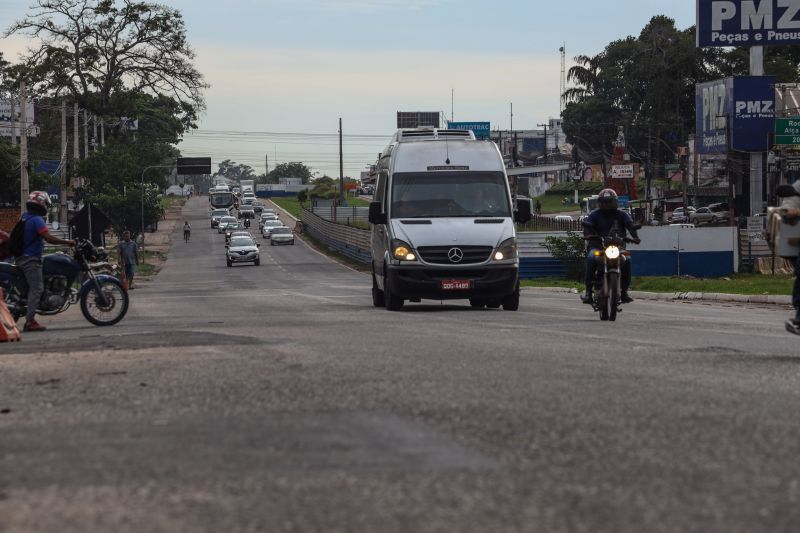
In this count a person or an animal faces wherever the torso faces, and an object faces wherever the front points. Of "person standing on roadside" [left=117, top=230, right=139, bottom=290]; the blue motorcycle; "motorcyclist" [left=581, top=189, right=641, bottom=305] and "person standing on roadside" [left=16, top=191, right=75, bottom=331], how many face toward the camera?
2

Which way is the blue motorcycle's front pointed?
to the viewer's right

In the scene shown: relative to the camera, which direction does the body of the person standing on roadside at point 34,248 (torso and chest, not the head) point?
to the viewer's right

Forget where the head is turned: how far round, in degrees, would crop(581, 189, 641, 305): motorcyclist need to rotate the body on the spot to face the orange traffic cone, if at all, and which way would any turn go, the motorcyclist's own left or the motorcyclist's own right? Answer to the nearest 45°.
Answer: approximately 45° to the motorcyclist's own right

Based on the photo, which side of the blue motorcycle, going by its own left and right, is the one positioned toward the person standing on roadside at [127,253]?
left

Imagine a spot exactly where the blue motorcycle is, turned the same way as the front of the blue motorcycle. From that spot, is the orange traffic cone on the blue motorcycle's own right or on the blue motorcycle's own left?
on the blue motorcycle's own right

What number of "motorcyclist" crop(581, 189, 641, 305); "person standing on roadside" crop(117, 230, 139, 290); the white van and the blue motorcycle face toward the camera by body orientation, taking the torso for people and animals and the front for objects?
3

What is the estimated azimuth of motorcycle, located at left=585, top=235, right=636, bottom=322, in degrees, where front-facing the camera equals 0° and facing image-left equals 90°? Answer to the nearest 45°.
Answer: approximately 0°

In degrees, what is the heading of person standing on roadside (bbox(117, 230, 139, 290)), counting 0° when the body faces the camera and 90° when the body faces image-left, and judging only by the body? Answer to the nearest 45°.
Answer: approximately 0°

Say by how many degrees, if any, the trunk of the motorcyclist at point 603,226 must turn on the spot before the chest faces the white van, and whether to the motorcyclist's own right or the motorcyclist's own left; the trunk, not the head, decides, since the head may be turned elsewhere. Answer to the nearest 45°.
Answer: approximately 135° to the motorcyclist's own right
